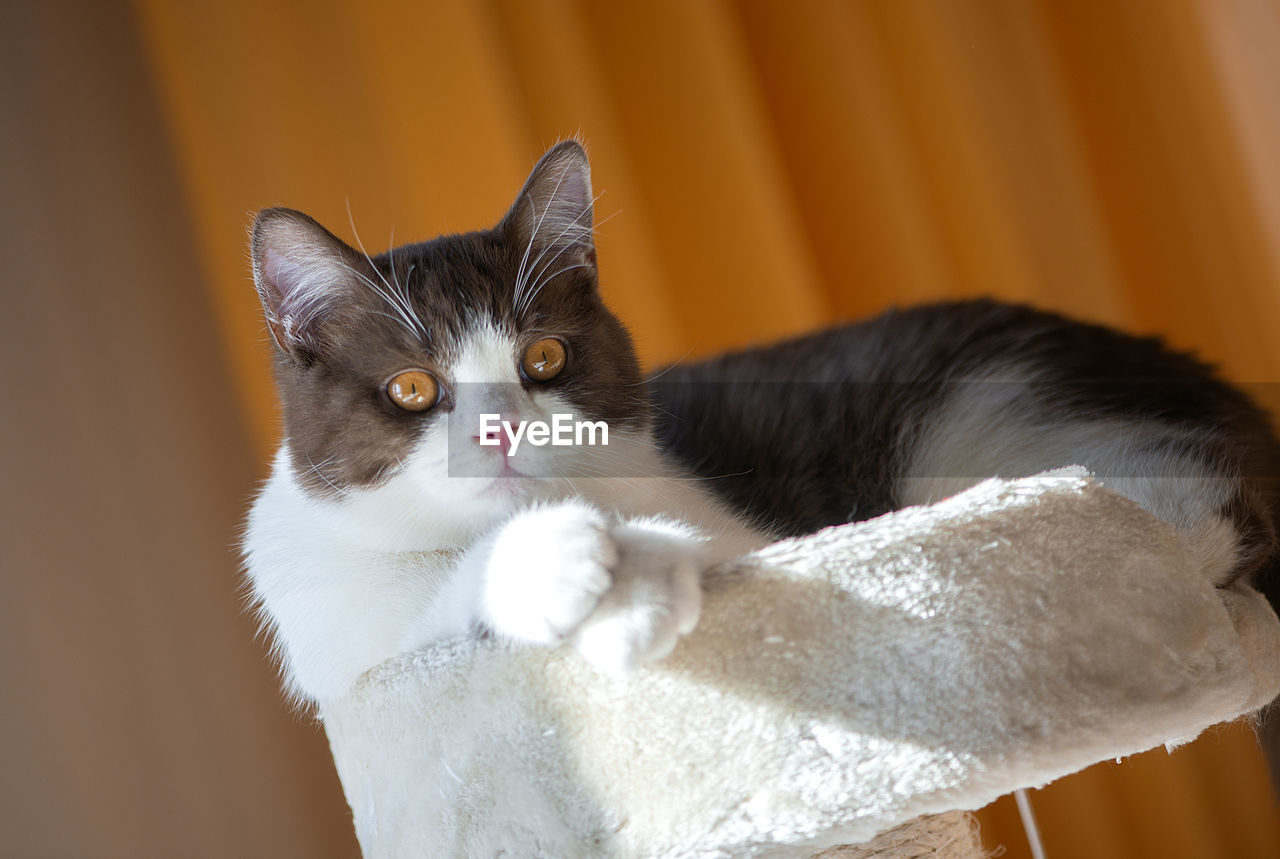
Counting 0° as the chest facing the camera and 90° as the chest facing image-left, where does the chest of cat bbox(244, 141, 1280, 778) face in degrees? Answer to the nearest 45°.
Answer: approximately 45°
